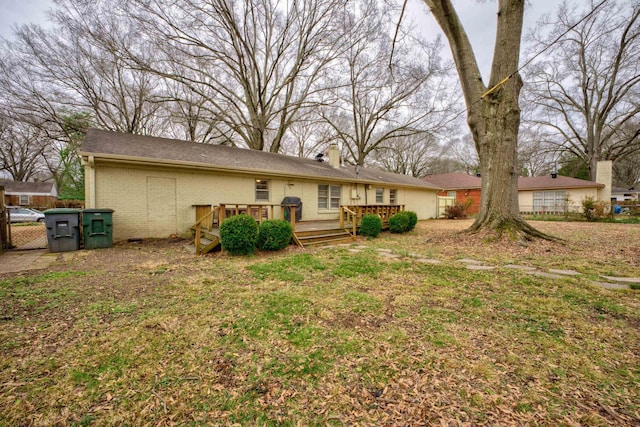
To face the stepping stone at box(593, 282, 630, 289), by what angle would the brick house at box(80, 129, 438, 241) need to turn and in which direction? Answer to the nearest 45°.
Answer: approximately 180°

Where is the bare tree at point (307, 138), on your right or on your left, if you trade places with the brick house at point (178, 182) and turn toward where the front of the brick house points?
on your right

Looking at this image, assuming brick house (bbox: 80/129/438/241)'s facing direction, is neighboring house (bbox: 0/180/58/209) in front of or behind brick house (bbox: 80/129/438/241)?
in front

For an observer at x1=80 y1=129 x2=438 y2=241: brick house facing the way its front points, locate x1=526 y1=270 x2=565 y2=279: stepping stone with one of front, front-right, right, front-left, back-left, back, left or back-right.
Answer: back

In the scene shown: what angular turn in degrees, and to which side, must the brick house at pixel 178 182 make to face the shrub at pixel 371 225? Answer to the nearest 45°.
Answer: approximately 135° to its right

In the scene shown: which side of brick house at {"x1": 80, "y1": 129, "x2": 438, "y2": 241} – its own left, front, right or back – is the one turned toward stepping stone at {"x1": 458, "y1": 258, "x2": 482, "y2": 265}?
back

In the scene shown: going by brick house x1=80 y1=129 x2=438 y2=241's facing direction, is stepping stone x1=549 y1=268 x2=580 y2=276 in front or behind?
behind

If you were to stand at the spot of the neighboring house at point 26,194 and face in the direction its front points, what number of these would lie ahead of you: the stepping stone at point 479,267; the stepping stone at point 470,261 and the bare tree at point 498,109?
3

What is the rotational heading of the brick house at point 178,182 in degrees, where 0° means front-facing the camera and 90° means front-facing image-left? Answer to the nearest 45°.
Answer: approximately 135°
